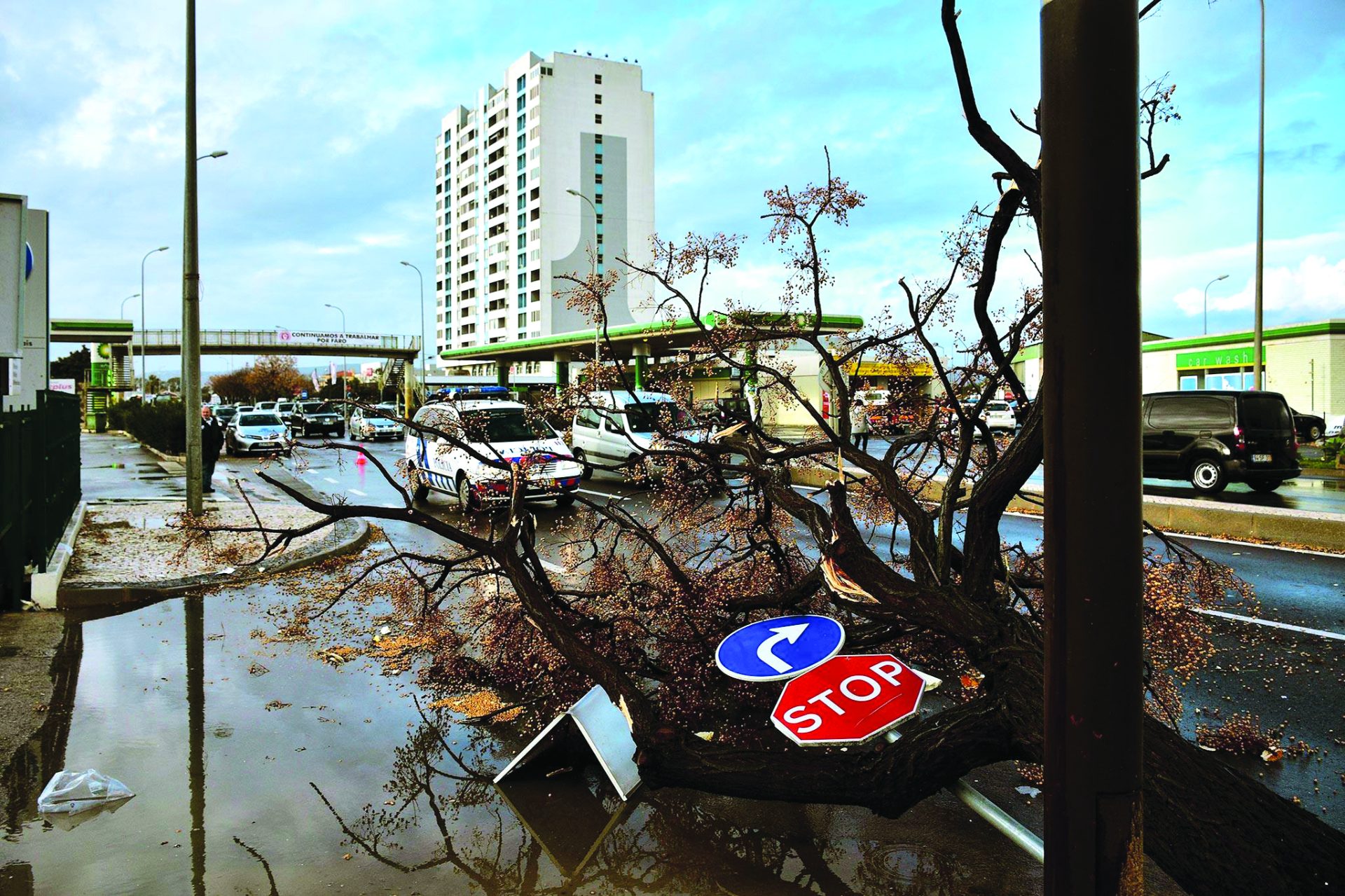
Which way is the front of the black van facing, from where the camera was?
facing away from the viewer and to the left of the viewer

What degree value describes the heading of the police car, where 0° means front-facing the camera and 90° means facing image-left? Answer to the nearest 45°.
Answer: approximately 315°

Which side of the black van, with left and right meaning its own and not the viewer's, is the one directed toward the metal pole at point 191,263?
left

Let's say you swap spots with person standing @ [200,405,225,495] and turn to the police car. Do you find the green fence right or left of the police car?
right
